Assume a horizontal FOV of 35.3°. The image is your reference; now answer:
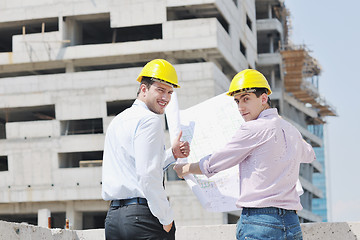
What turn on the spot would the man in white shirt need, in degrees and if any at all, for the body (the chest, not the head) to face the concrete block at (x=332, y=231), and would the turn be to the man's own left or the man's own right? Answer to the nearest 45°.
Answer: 0° — they already face it

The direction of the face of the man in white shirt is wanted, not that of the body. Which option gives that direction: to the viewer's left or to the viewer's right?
to the viewer's right

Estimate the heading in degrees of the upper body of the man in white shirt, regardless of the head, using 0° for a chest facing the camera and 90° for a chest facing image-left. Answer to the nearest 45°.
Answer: approximately 225°

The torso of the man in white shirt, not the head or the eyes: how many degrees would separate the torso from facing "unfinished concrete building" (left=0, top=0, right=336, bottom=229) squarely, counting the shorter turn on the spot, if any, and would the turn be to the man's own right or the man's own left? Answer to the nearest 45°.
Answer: approximately 45° to the man's own left
